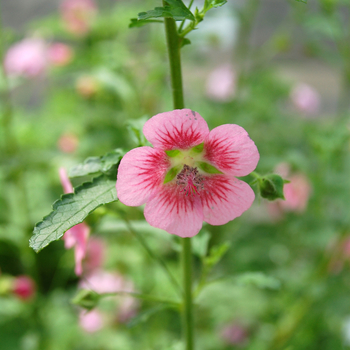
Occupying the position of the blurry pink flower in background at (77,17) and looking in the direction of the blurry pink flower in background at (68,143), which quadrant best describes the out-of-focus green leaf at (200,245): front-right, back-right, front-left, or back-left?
front-left

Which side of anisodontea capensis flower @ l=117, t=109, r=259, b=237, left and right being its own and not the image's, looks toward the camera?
front

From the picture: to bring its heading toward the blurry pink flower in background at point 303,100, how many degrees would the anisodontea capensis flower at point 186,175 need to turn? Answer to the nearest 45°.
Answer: approximately 180°

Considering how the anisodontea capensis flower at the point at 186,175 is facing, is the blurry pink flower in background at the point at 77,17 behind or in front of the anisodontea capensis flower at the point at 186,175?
behind
